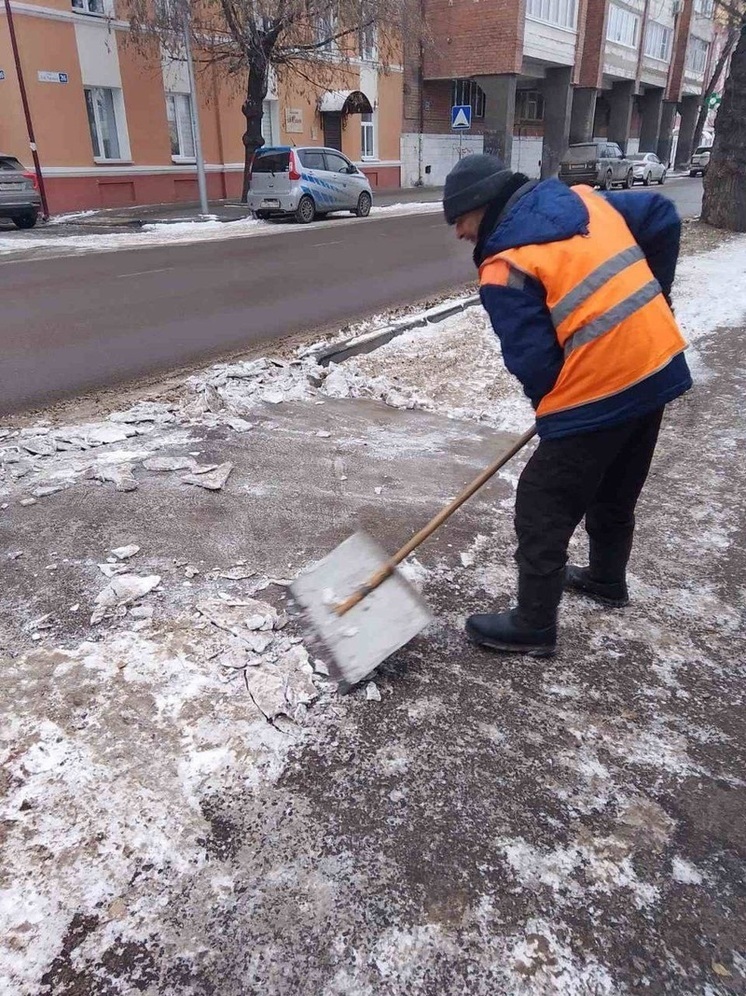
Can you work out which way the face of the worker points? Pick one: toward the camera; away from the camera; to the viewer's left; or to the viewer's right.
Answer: to the viewer's left

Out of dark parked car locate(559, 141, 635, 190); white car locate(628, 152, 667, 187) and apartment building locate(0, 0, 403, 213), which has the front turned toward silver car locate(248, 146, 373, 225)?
the apartment building

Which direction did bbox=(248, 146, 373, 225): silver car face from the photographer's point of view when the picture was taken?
facing away from the viewer and to the right of the viewer

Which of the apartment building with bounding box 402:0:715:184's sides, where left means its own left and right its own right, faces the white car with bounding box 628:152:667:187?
front

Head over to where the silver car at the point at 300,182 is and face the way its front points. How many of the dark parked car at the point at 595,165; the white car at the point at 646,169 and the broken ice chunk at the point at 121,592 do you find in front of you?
2

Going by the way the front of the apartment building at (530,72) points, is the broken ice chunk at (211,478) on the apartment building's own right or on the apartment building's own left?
on the apartment building's own right

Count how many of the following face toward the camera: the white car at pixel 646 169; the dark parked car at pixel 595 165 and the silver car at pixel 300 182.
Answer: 0

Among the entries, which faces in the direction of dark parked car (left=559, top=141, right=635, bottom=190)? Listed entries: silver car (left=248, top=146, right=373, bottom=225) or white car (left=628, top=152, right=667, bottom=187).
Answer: silver car (left=248, top=146, right=373, bottom=225)

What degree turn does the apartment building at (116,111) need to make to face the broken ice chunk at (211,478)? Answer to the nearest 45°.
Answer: approximately 45° to its right

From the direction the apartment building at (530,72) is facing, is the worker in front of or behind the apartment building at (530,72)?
in front

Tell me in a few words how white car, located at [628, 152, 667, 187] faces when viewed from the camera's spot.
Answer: facing away from the viewer and to the right of the viewer

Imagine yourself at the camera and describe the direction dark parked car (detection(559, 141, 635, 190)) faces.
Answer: facing away from the viewer and to the right of the viewer

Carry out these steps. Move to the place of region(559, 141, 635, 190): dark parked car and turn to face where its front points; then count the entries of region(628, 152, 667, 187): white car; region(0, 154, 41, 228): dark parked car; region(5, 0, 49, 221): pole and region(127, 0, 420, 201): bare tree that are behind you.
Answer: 3

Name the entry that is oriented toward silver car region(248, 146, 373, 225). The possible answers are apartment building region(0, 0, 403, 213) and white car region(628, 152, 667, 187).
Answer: the apartment building

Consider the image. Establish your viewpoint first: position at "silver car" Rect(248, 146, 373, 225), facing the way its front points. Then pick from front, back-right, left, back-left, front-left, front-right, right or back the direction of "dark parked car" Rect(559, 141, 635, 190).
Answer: front

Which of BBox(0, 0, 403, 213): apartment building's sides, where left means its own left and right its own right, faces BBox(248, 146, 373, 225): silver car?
front

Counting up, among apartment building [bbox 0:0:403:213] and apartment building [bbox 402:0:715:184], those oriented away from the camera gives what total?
0
